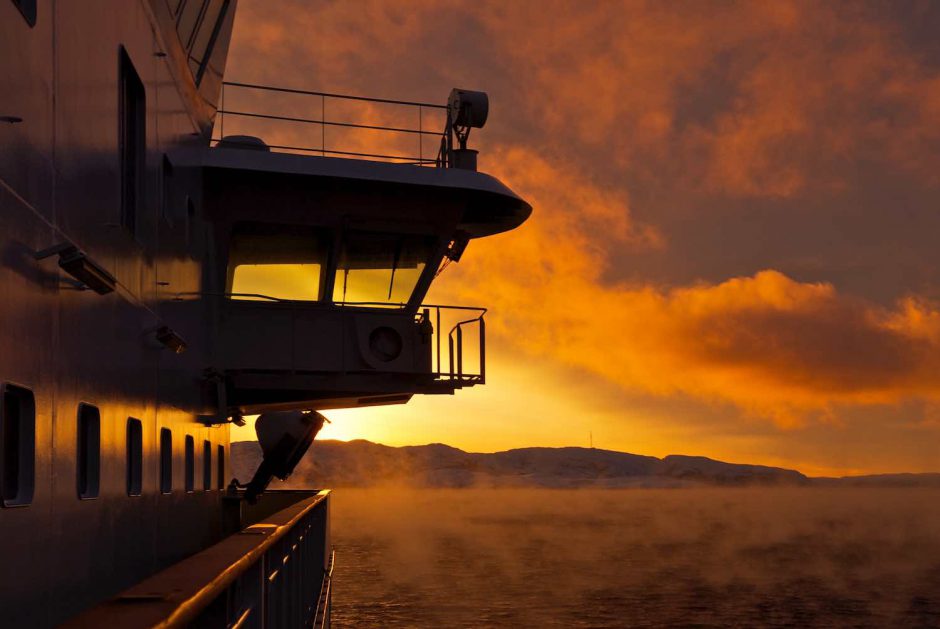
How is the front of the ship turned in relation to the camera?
facing away from the viewer
